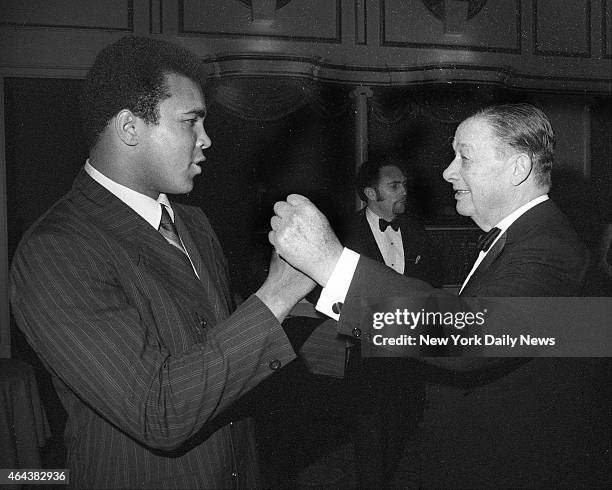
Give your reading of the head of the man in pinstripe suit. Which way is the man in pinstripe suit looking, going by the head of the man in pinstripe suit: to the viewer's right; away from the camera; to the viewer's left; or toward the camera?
to the viewer's right

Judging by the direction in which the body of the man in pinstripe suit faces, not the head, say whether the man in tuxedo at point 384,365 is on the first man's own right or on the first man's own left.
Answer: on the first man's own left

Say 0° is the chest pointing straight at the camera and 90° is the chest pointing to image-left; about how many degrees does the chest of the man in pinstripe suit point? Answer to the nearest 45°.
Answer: approximately 315°

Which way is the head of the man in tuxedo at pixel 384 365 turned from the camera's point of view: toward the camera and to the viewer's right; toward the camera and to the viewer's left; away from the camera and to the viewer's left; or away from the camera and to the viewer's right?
toward the camera and to the viewer's right
